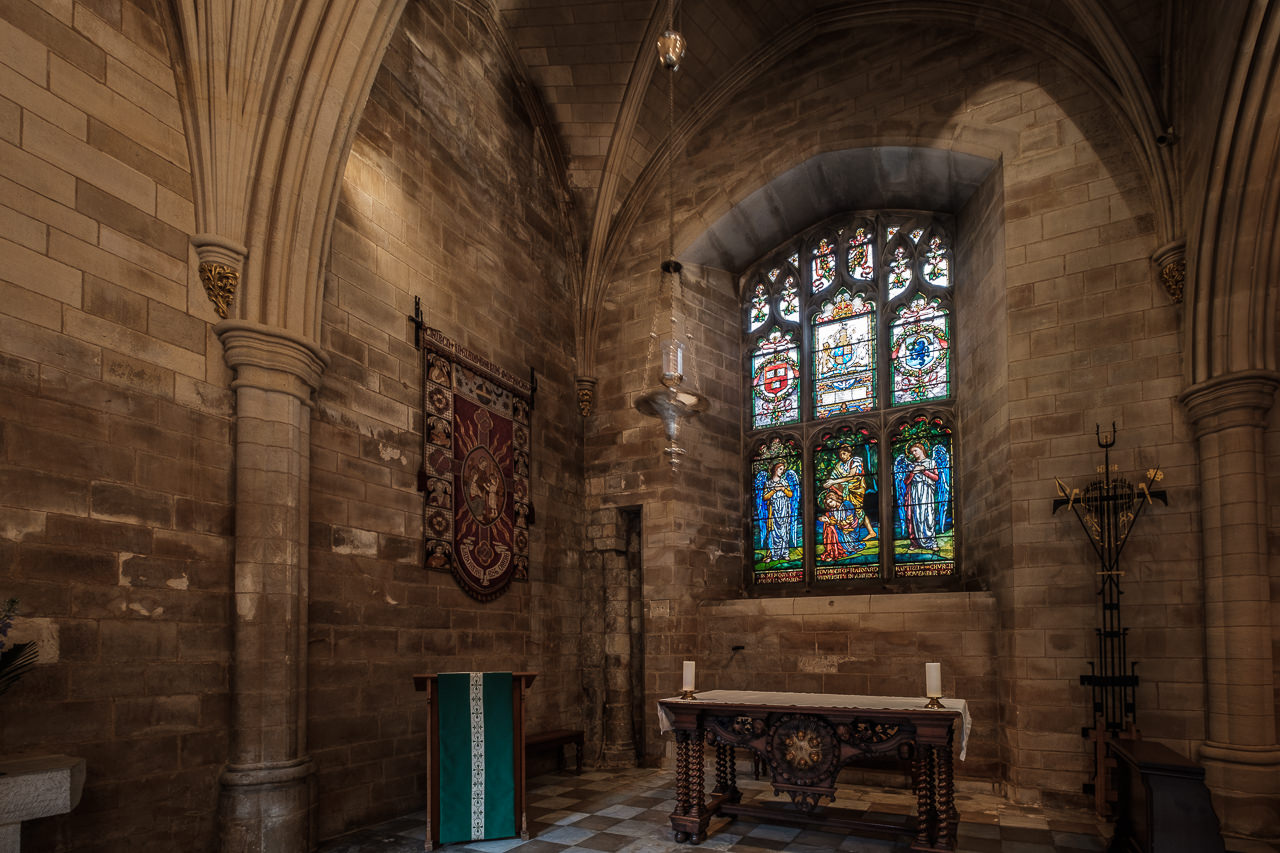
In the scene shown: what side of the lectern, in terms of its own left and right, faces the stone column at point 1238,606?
left

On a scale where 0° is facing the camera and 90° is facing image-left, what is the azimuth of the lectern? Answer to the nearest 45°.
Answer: approximately 0°

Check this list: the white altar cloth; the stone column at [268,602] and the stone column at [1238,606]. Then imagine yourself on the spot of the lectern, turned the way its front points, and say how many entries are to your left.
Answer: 2

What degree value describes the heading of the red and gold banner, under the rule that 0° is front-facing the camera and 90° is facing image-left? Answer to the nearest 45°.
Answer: approximately 315°

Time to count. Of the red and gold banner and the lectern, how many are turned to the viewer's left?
0

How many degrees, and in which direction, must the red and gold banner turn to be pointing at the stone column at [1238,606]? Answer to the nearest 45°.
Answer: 0° — it already faces it

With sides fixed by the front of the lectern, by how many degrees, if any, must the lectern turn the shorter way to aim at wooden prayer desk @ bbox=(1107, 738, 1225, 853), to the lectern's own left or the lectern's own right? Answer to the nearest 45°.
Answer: approximately 45° to the lectern's own left

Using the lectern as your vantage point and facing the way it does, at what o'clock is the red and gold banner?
The red and gold banner is roughly at 6 o'clock from the lectern.

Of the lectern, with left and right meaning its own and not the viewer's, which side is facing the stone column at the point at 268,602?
right

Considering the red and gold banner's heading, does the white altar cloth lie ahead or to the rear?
ahead

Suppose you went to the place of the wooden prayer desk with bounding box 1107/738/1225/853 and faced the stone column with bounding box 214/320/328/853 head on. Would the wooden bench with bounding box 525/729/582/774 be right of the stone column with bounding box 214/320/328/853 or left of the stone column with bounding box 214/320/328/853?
right
